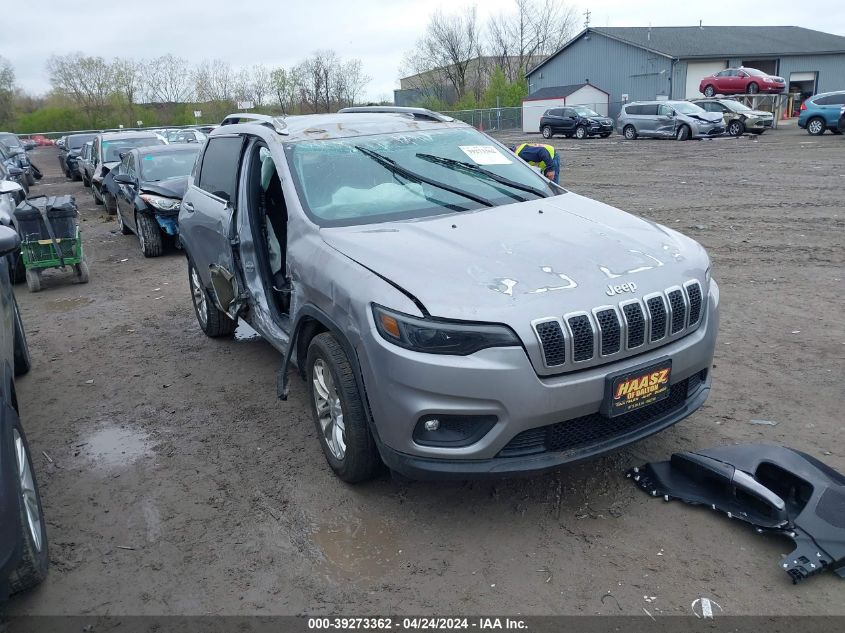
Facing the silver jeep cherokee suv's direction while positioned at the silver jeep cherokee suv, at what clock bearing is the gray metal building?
The gray metal building is roughly at 8 o'clock from the silver jeep cherokee suv.

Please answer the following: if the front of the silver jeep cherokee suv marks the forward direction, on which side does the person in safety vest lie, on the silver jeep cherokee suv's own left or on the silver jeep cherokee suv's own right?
on the silver jeep cherokee suv's own left

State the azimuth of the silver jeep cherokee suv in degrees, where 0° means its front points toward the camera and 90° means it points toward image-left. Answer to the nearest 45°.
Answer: approximately 315°

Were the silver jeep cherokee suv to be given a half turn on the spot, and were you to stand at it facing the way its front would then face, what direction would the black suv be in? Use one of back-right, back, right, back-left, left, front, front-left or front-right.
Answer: front-right

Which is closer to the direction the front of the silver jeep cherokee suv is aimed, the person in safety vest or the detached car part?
the detached car part
